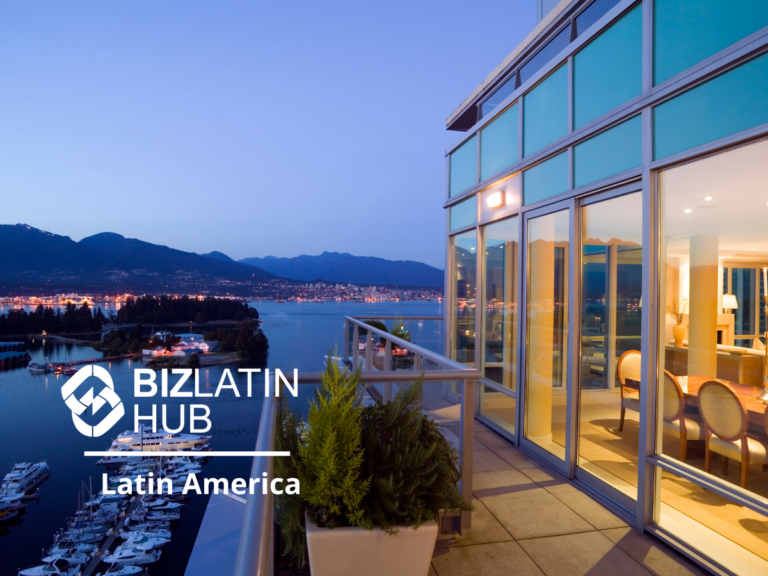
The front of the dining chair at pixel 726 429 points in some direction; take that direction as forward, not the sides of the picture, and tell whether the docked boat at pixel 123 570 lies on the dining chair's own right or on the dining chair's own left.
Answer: on the dining chair's own left
